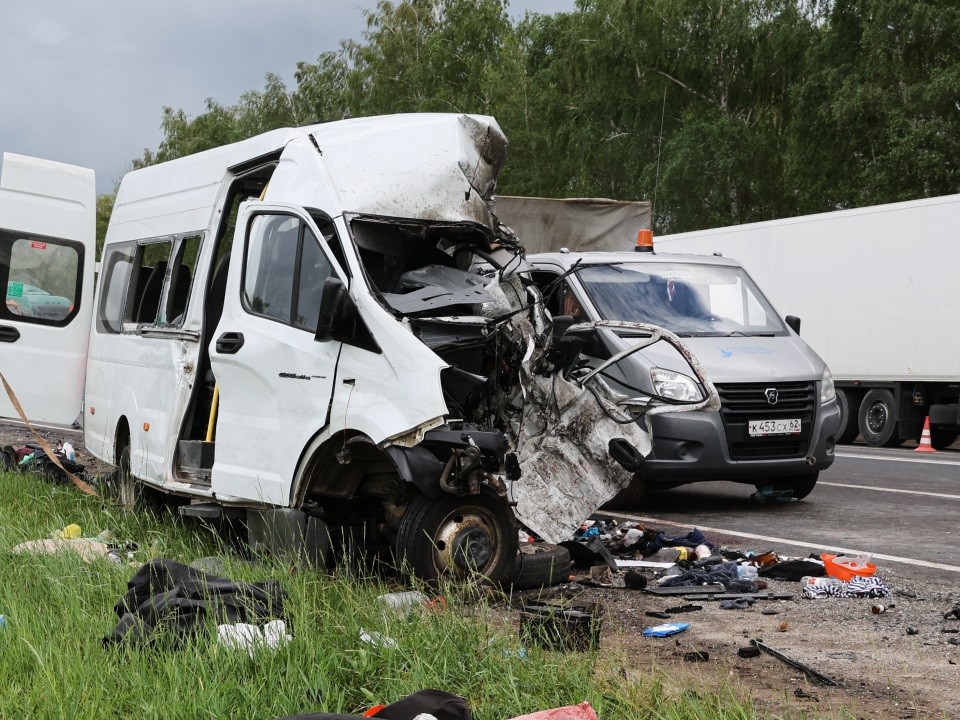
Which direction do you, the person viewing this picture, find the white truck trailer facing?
facing away from the viewer and to the left of the viewer

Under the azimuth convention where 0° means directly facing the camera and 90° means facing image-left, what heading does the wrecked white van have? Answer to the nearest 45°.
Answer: approximately 315°

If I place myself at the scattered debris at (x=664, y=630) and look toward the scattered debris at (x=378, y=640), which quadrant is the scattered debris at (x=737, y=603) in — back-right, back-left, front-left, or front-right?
back-right

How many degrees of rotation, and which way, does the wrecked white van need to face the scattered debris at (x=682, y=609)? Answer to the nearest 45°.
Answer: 0° — it already faces it

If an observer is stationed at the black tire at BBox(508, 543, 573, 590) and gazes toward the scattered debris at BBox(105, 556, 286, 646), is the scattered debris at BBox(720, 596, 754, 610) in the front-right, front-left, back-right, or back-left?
back-left

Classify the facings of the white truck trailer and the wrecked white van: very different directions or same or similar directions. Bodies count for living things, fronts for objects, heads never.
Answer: very different directions

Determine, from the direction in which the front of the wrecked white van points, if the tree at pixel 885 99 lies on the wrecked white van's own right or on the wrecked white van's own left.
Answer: on the wrecked white van's own left

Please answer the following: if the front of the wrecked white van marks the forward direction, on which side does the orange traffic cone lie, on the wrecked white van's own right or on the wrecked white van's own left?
on the wrecked white van's own left

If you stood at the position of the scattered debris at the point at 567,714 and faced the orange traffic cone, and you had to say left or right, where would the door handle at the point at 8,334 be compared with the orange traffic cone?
left

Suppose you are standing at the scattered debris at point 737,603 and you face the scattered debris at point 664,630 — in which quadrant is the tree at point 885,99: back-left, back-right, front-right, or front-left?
back-right
